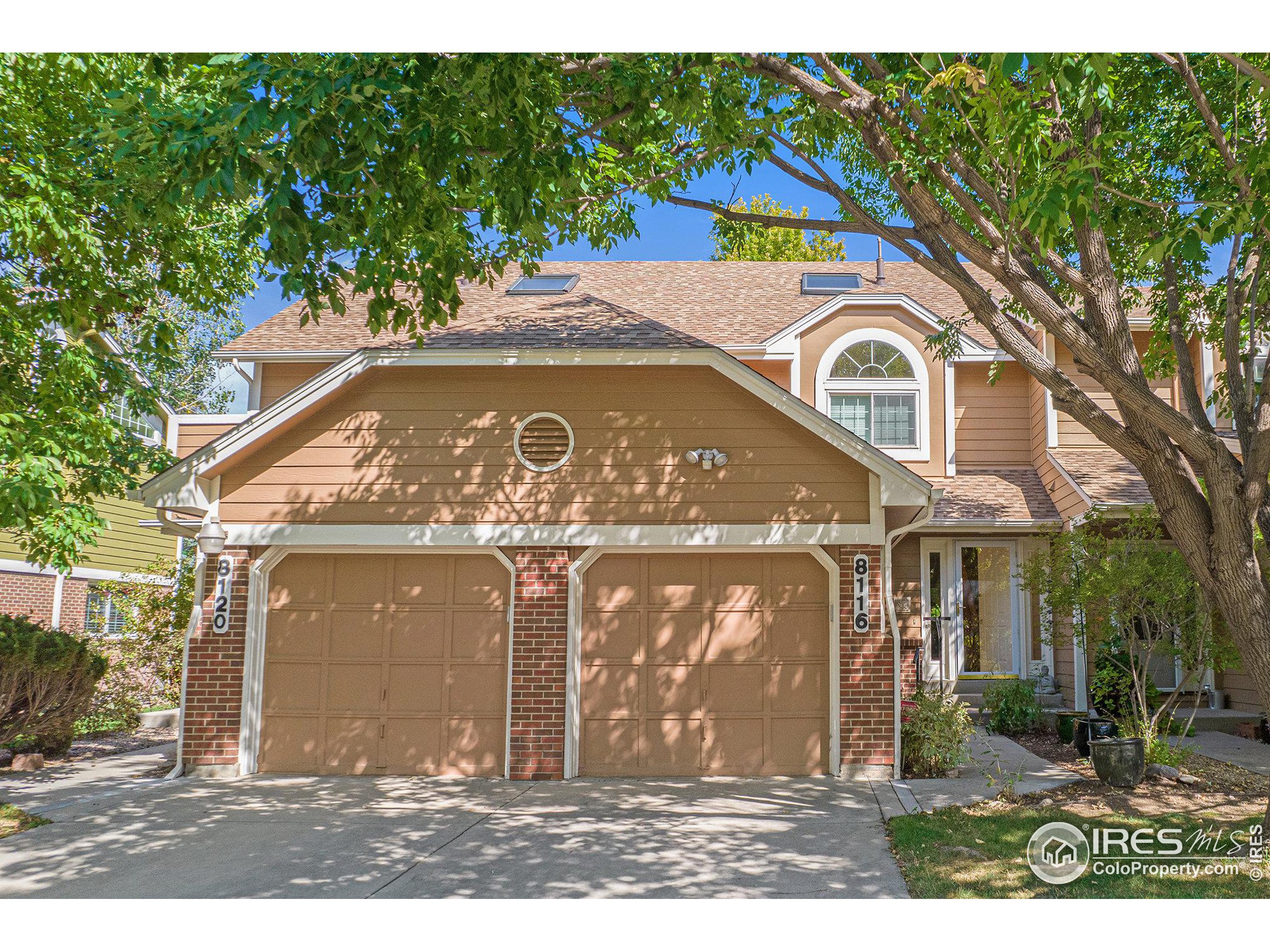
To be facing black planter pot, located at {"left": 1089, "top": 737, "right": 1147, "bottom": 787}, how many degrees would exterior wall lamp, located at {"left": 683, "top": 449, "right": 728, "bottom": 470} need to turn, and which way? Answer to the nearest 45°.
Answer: approximately 90° to its left

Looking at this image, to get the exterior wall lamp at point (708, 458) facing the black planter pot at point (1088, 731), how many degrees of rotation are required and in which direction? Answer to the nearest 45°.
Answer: approximately 90° to its left

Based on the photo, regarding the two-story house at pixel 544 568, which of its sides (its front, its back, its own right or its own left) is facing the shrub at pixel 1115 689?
left

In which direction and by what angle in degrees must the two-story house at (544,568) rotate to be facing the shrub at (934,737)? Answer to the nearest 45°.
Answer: approximately 90° to its left

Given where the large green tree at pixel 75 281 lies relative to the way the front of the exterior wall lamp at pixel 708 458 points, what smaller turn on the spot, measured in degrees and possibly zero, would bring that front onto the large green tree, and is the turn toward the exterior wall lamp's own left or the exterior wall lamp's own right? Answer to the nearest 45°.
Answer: approximately 90° to the exterior wall lamp's own right

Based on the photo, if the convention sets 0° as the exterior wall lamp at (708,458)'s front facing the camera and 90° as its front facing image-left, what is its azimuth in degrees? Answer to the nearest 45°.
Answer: approximately 0°
